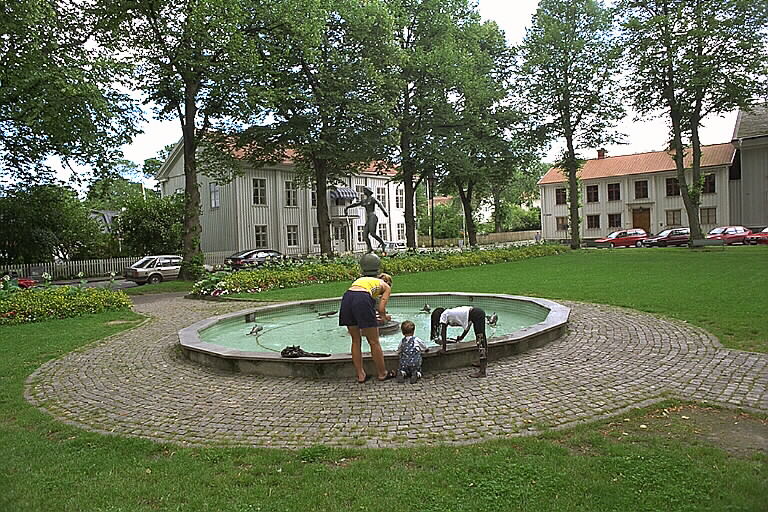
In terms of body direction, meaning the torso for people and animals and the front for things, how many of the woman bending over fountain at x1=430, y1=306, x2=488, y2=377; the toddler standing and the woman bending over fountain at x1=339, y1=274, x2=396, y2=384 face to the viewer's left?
1

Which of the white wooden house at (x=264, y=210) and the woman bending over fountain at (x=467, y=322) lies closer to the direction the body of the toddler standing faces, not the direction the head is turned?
the white wooden house

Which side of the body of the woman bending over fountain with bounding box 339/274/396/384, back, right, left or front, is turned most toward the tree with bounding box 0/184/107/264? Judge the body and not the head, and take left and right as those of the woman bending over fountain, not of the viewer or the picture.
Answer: left

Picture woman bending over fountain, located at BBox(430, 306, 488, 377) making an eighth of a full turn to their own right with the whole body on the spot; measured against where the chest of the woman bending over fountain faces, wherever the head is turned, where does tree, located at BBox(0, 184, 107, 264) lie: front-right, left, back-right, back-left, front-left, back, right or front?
front

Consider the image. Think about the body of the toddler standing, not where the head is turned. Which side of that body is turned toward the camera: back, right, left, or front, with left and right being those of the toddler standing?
back

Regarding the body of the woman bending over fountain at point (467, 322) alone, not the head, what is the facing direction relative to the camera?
to the viewer's left

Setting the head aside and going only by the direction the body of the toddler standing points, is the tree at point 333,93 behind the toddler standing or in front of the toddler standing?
in front

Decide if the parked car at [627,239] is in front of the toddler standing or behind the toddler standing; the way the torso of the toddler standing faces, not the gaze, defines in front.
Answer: in front

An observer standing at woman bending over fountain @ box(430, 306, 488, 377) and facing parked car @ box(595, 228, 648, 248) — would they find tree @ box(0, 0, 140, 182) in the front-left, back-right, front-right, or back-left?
front-left

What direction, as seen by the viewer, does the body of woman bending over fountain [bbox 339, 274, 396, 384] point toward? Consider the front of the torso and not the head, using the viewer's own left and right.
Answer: facing away from the viewer and to the right of the viewer

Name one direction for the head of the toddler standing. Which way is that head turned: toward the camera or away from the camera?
away from the camera

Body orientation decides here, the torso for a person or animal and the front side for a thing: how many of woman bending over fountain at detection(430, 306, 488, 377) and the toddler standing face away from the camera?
1

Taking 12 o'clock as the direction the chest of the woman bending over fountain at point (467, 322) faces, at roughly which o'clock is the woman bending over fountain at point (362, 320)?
the woman bending over fountain at point (362, 320) is roughly at 11 o'clock from the woman bending over fountain at point (467, 322).
